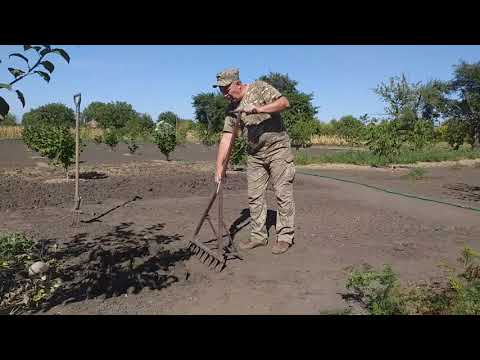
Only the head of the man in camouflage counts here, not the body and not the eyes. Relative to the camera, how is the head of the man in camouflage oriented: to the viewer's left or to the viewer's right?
to the viewer's left

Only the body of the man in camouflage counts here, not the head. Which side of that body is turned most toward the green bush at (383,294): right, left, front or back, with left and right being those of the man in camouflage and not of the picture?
left

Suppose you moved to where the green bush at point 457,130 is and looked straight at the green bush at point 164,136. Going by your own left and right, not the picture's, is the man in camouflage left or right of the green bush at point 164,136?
left

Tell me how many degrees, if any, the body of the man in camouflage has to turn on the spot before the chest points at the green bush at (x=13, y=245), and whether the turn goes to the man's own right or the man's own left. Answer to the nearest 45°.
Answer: approximately 45° to the man's own right

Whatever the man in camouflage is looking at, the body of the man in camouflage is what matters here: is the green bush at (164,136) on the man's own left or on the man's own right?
on the man's own right

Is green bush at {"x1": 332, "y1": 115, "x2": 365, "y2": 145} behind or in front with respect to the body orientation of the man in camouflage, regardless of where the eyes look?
behind

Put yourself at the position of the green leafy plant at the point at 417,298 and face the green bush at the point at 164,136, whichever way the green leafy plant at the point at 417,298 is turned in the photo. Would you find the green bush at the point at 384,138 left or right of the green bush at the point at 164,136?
right

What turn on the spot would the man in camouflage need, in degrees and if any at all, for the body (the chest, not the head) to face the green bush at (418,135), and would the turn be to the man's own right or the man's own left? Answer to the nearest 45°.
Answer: approximately 180°

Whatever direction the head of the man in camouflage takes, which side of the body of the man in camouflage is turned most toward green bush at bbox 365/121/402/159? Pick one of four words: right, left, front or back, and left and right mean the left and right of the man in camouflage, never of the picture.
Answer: back

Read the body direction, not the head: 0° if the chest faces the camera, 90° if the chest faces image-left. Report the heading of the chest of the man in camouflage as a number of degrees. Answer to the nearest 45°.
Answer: approximately 45°
